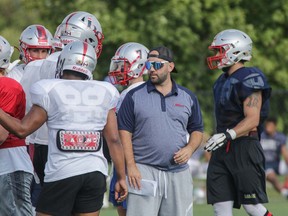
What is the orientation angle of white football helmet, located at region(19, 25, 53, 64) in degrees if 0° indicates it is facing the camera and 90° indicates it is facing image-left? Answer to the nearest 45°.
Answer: approximately 315°

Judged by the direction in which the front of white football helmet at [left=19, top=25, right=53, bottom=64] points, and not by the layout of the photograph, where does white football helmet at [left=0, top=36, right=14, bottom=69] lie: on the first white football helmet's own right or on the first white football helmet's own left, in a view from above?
on the first white football helmet's own right
